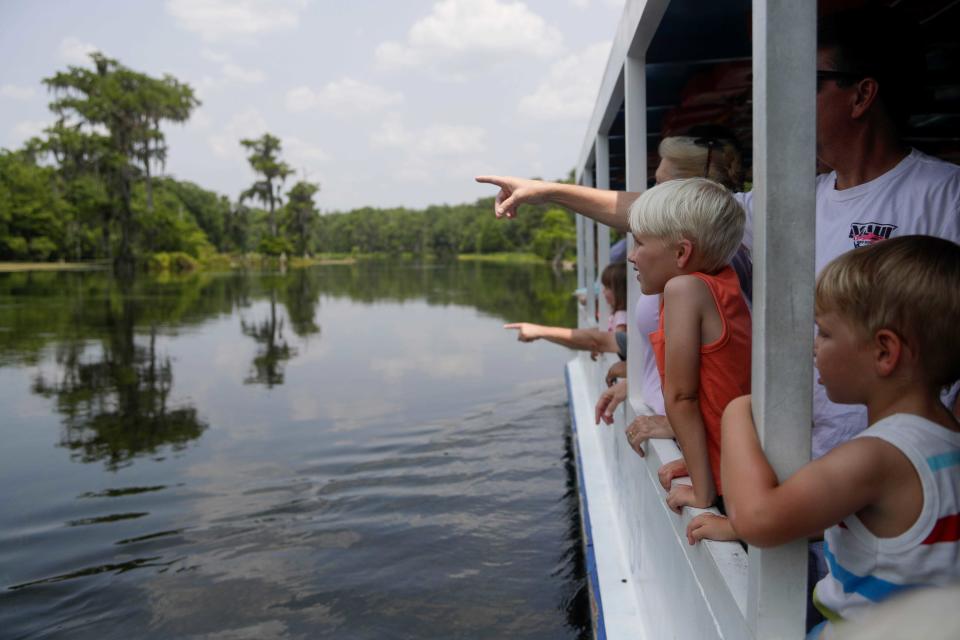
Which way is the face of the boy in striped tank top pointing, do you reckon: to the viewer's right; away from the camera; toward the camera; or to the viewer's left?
to the viewer's left

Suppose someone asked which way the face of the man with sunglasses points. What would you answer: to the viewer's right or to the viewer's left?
to the viewer's left

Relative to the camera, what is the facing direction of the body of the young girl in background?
to the viewer's left

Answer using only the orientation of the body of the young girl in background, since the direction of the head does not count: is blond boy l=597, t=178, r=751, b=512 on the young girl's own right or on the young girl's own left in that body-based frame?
on the young girl's own left

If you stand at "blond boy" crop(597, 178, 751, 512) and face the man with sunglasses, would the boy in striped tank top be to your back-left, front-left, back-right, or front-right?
front-right

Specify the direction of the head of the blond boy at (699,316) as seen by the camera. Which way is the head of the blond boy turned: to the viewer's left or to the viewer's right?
to the viewer's left

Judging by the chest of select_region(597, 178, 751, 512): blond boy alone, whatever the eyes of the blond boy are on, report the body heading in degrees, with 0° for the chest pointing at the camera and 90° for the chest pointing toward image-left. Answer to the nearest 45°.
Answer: approximately 90°

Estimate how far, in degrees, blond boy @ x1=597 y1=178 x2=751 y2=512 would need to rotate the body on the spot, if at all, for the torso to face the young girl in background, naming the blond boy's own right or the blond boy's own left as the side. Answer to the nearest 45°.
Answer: approximately 90° to the blond boy's own right

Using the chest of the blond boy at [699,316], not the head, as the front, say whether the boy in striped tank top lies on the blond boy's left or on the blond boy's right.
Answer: on the blond boy's left

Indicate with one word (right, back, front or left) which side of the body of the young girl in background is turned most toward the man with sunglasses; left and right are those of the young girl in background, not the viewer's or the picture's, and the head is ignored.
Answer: left

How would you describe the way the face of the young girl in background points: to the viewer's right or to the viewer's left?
to the viewer's left

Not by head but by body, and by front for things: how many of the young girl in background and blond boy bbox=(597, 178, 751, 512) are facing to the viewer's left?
2

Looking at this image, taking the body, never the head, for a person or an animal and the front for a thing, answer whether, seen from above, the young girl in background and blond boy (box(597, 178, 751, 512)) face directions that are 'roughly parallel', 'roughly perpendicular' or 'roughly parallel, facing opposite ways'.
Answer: roughly parallel
